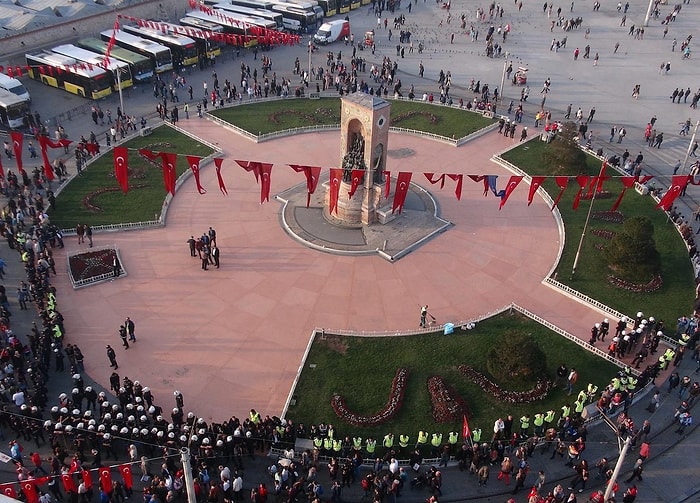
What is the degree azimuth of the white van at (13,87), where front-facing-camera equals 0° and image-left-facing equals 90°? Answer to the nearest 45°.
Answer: approximately 315°

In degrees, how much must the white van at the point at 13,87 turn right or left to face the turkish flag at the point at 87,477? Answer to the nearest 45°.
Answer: approximately 45° to its right

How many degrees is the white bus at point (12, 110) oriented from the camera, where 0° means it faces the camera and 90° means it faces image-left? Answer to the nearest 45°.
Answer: approximately 315°
